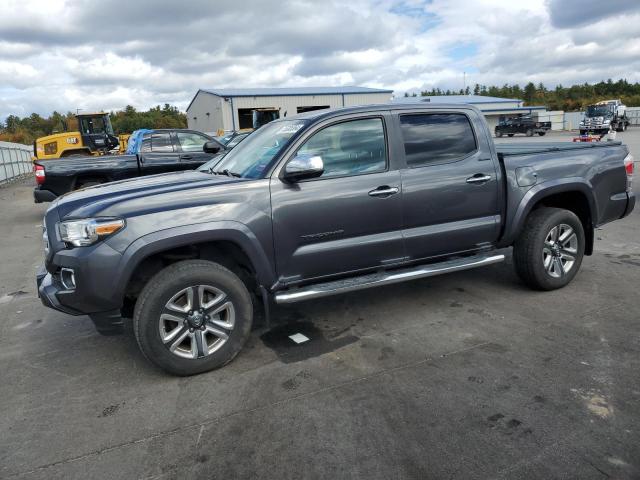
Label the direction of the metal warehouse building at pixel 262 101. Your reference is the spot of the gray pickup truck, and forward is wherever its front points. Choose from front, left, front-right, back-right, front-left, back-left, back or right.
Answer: back-right

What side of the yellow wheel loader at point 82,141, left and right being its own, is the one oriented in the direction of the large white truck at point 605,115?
front

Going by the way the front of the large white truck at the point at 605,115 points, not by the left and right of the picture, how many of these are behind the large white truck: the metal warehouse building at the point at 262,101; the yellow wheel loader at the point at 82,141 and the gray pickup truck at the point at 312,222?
0

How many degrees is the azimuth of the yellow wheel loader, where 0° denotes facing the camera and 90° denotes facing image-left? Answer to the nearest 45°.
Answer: approximately 270°

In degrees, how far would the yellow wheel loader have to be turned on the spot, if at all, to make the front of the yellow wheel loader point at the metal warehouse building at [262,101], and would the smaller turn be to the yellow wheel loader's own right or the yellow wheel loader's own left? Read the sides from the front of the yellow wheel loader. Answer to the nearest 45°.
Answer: approximately 45° to the yellow wheel loader's own left

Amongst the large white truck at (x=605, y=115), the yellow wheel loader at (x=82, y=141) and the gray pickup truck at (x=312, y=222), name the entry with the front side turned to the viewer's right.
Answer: the yellow wheel loader

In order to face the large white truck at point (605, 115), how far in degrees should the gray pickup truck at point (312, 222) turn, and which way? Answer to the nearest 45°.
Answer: approximately 180°

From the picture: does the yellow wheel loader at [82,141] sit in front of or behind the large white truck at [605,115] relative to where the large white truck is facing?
in front

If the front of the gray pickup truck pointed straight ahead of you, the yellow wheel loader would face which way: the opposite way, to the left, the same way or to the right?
the opposite way

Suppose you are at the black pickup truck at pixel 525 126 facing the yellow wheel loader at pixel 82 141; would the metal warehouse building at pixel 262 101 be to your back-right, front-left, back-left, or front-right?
front-right
